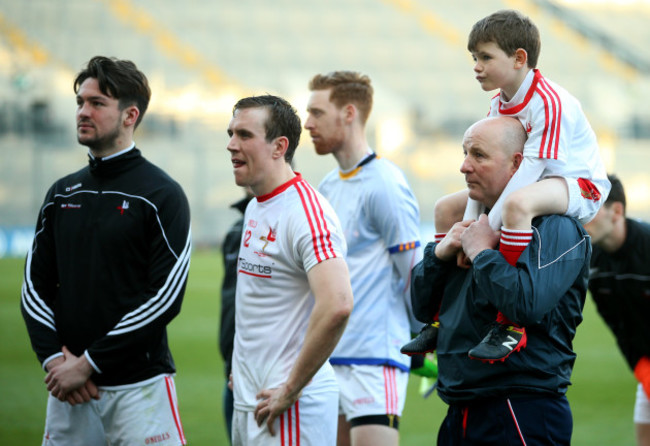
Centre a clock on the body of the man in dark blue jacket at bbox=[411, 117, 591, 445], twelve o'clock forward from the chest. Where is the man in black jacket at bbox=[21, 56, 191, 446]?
the man in black jacket at bbox=[21, 56, 191, 446] is roughly at 2 o'clock from the man in dark blue jacket at bbox=[411, 117, 591, 445].

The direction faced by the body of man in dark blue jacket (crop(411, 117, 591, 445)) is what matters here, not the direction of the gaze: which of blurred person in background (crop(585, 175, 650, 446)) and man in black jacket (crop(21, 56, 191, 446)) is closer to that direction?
the man in black jacket

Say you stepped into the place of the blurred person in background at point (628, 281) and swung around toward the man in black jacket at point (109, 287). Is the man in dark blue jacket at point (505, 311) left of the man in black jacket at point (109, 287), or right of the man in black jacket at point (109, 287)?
left

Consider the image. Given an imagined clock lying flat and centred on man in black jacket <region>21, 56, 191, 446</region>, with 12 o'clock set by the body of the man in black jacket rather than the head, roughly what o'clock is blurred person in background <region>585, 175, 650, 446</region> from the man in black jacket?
The blurred person in background is roughly at 7 o'clock from the man in black jacket.

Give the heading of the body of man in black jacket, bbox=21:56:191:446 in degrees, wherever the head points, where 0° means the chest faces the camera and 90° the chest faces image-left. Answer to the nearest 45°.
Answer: approximately 45°

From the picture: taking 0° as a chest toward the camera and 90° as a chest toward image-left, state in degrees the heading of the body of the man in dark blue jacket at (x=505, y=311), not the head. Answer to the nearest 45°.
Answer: approximately 45°

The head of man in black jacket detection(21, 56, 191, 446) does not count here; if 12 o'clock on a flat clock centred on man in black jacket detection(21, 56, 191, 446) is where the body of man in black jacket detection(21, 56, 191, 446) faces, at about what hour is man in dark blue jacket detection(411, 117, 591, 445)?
man in dark blue jacket detection(411, 117, 591, 445) is roughly at 9 o'clock from man in black jacket detection(21, 56, 191, 446).

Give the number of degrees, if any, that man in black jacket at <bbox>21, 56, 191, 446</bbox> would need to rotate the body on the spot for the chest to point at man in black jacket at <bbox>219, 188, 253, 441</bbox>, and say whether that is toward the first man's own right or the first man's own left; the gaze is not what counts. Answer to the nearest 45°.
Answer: approximately 180°
